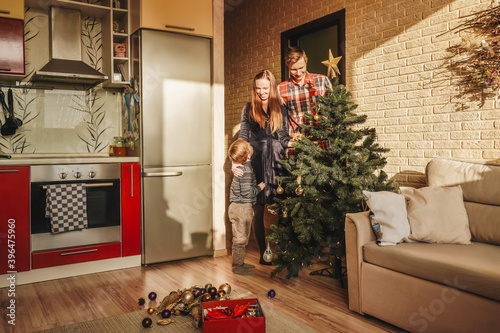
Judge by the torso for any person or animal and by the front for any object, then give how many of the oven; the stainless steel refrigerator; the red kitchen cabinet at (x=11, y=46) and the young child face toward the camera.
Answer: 3

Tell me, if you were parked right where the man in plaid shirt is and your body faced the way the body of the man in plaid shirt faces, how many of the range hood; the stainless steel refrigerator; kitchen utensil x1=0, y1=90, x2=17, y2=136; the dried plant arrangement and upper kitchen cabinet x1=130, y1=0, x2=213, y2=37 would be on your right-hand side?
4

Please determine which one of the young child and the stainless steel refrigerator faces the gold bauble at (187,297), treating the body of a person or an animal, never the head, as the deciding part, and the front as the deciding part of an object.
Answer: the stainless steel refrigerator

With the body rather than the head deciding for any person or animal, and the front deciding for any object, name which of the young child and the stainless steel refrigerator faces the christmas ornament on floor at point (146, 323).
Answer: the stainless steel refrigerator

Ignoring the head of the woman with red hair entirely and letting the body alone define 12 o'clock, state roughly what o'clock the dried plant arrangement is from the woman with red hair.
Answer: The dried plant arrangement is roughly at 10 o'clock from the woman with red hair.

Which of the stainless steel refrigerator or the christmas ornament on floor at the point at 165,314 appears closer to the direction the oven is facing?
the christmas ornament on floor

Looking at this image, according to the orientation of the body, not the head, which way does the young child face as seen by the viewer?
to the viewer's right
